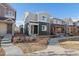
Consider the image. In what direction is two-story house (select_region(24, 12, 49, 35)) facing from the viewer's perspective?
toward the camera

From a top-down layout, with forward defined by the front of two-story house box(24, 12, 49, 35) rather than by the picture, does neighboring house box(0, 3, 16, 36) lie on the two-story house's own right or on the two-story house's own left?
on the two-story house's own right

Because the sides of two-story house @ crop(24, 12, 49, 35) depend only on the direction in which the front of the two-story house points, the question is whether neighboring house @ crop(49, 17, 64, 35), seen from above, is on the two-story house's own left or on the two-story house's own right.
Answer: on the two-story house's own left

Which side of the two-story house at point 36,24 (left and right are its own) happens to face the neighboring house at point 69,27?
left
